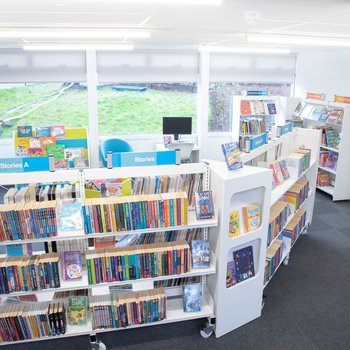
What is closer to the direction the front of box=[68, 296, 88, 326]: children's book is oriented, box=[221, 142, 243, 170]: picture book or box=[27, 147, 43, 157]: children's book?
the picture book

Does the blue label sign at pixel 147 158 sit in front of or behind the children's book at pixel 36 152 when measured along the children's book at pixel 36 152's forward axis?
in front

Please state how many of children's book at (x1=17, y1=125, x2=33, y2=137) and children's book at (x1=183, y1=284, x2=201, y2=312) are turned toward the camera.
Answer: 2

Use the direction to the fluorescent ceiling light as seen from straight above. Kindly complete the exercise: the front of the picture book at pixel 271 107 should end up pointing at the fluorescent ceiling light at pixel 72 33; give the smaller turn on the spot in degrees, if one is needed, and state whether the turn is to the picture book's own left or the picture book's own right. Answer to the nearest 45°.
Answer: approximately 45° to the picture book's own right

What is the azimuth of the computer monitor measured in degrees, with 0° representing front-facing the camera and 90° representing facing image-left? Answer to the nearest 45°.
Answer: approximately 0°

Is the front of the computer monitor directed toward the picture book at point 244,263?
yes

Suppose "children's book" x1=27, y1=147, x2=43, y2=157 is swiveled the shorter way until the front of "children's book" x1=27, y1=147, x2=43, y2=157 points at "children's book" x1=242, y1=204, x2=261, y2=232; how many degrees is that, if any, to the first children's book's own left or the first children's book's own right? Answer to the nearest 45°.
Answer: approximately 45° to the first children's book's own left

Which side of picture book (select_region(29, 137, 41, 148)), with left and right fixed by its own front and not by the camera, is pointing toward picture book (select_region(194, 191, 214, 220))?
front

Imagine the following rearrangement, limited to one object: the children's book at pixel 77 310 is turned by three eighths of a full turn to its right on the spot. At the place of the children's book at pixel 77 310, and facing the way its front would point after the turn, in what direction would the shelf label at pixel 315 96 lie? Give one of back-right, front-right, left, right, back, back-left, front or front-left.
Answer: right

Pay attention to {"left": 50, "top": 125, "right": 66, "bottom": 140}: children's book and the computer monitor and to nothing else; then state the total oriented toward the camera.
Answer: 2

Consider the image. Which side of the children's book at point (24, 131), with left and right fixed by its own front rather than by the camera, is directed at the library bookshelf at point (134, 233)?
front

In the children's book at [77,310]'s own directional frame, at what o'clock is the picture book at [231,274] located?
The picture book is roughly at 9 o'clock from the children's book.

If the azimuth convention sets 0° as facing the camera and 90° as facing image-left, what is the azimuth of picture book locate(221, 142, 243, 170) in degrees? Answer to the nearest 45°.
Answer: approximately 0°

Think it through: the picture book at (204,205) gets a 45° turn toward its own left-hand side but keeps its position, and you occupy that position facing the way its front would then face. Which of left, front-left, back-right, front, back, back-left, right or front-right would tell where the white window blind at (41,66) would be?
back
